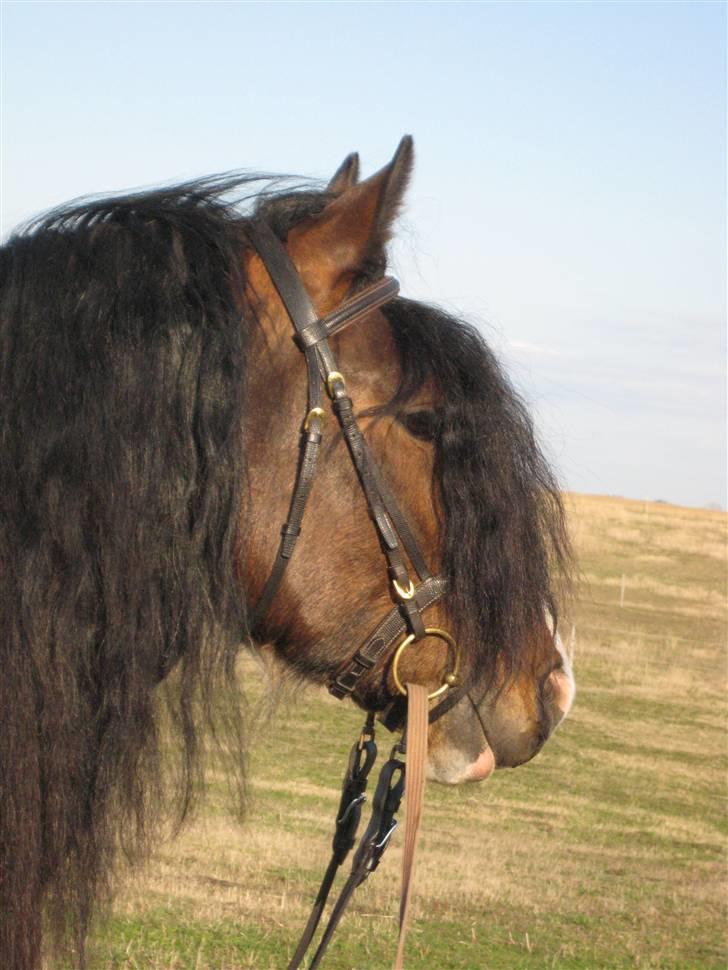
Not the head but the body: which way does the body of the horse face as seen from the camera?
to the viewer's right
